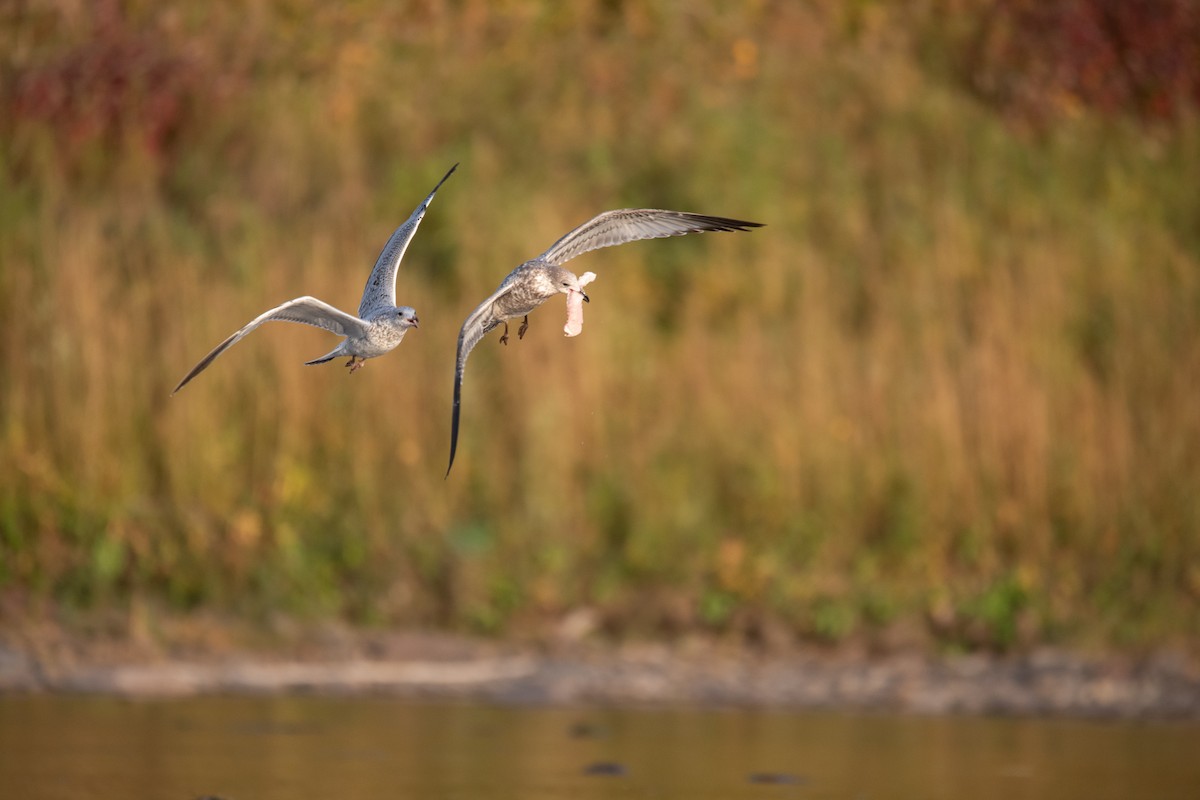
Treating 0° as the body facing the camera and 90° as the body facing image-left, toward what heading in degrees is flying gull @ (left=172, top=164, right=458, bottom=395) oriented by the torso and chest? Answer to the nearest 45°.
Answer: approximately 315°
